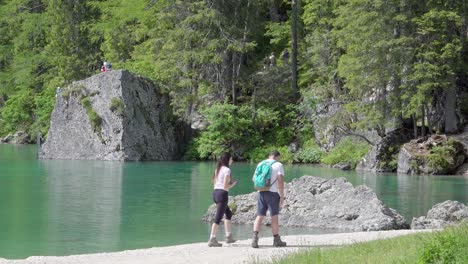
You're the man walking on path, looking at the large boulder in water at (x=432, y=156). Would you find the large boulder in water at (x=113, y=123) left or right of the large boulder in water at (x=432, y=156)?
left

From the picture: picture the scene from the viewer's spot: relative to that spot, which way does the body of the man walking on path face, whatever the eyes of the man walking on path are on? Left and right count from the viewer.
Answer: facing away from the viewer and to the right of the viewer

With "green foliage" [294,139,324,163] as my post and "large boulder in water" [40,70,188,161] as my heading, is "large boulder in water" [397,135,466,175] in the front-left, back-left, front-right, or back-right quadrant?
back-left
